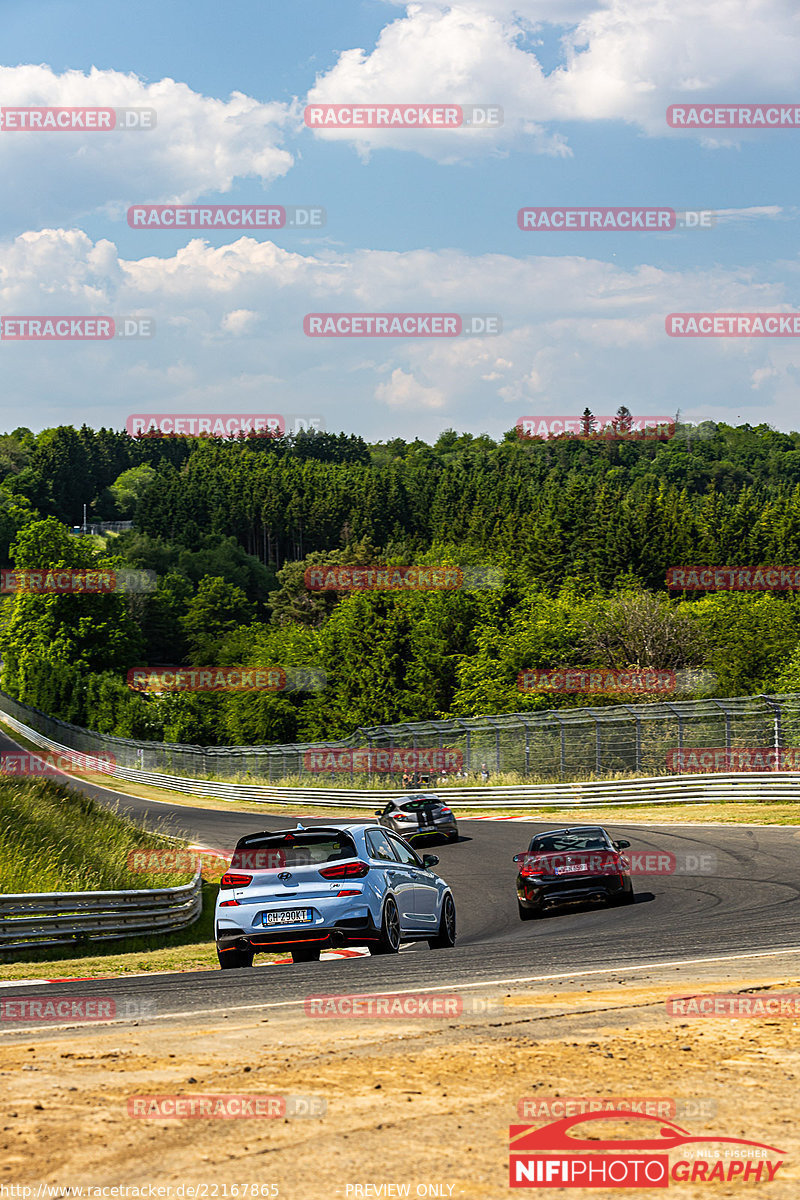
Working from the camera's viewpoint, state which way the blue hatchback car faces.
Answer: facing away from the viewer and to the right of the viewer

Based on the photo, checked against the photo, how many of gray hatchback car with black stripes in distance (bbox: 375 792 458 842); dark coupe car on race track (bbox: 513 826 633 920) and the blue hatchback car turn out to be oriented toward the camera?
0

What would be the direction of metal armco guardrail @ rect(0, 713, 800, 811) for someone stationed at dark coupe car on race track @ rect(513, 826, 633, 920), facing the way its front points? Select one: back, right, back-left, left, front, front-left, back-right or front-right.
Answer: front

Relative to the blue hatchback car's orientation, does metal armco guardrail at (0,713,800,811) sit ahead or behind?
ahead

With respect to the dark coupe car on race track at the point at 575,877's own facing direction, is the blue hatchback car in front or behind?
behind

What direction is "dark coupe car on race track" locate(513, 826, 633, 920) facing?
away from the camera

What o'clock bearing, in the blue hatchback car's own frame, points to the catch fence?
The catch fence is roughly at 11 o'clock from the blue hatchback car.

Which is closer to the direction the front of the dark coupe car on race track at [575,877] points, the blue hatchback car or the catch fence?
the catch fence

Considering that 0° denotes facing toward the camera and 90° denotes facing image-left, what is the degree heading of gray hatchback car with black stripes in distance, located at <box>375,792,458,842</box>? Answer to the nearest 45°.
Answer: approximately 135°

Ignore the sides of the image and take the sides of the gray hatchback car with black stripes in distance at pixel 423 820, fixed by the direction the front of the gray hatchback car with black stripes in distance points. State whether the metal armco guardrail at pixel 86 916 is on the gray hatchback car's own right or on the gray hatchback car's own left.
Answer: on the gray hatchback car's own left

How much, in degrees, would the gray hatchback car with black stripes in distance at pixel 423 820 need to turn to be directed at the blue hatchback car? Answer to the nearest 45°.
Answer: approximately 135° to its left

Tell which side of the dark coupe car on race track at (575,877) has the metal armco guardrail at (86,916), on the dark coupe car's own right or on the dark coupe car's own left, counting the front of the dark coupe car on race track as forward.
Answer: on the dark coupe car's own left
